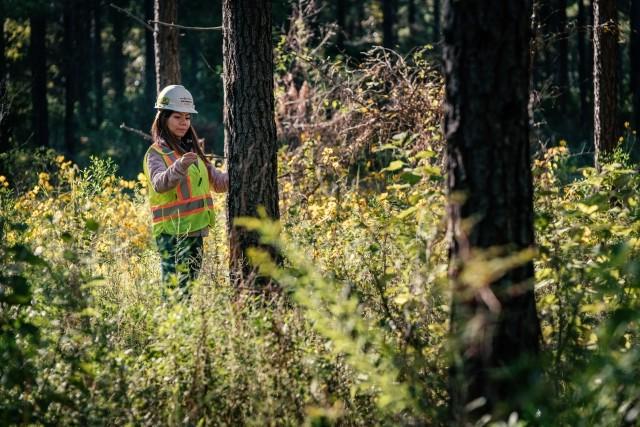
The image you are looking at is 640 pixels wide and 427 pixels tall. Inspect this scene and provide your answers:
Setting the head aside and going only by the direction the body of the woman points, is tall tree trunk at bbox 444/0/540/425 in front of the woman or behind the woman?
in front

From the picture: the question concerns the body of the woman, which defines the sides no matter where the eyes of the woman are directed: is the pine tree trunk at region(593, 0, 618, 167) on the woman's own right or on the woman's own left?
on the woman's own left

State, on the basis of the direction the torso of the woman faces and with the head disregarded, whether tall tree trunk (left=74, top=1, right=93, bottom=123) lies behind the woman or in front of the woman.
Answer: behind

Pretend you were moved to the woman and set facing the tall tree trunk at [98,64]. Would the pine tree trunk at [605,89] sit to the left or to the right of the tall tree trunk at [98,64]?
right

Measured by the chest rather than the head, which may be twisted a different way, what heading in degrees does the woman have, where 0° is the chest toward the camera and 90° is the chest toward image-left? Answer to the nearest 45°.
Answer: approximately 315°

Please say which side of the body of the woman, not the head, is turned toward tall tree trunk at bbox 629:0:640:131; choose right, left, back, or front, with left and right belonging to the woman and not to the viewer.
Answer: left
